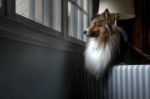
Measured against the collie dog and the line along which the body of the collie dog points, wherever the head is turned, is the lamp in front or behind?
behind

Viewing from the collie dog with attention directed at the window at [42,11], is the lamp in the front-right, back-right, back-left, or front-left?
back-right

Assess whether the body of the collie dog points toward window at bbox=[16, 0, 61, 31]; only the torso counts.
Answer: yes

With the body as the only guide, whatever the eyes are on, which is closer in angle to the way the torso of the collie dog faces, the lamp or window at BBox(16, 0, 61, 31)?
the window

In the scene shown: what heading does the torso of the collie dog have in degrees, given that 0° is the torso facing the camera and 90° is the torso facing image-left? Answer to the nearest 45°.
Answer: approximately 45°
